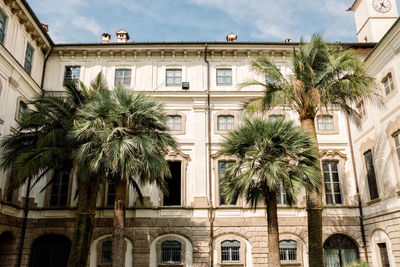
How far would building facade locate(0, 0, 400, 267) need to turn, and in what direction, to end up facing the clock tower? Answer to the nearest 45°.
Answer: approximately 135° to its left

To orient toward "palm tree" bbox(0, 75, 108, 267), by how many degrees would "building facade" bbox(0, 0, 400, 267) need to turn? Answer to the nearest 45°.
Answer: approximately 45° to its right

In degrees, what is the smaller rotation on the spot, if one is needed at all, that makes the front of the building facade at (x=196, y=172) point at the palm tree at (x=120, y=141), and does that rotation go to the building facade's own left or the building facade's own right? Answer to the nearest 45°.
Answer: approximately 45° to the building facade's own right

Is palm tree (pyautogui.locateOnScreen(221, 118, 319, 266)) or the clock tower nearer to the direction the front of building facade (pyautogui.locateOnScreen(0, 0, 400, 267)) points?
the palm tree

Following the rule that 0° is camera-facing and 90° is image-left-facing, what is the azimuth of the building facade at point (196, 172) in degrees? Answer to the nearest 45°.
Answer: approximately 0°
